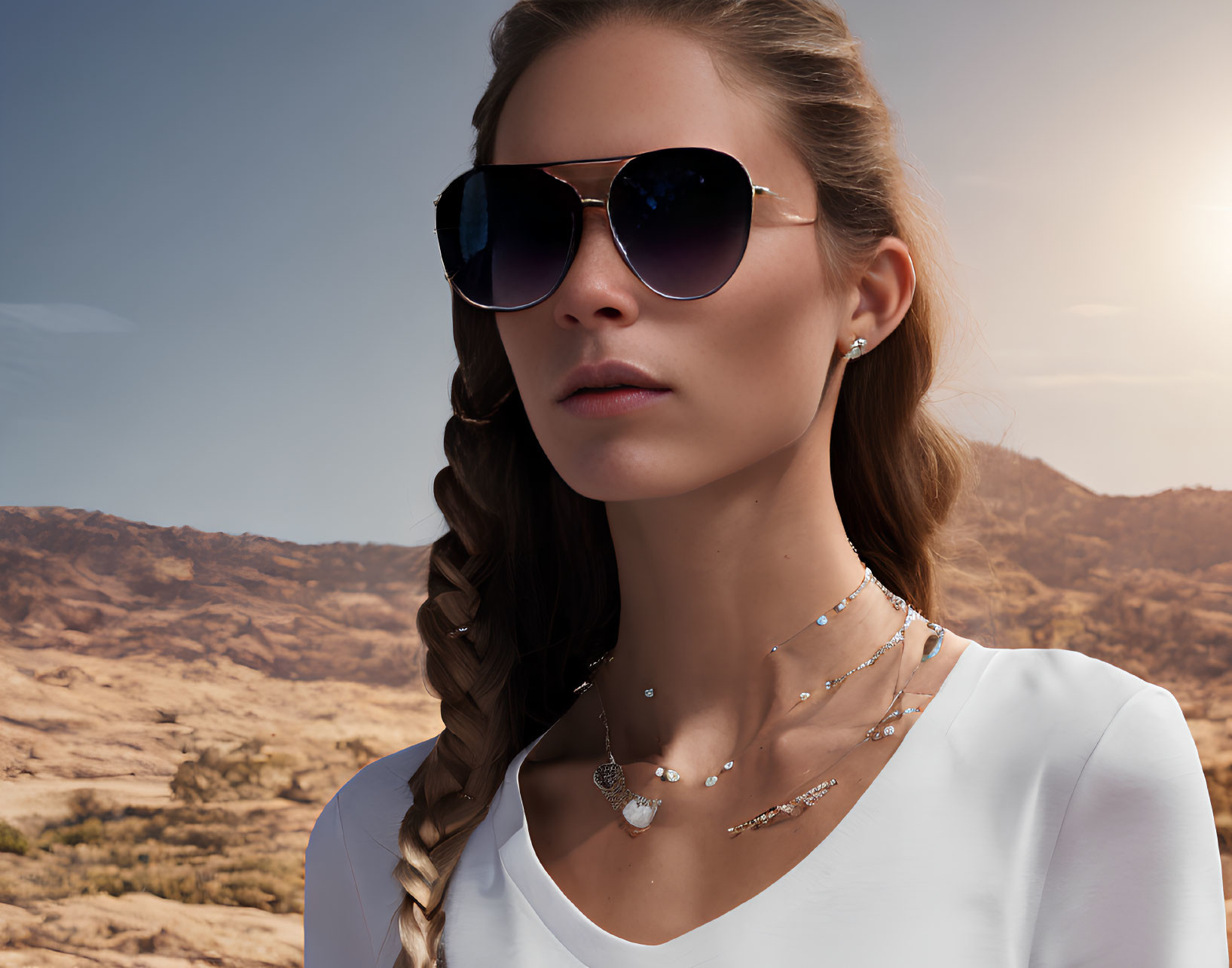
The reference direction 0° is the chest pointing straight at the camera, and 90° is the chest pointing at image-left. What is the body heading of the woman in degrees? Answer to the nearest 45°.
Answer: approximately 45°
